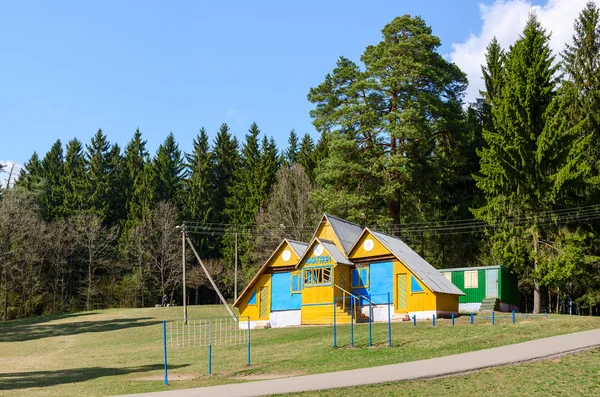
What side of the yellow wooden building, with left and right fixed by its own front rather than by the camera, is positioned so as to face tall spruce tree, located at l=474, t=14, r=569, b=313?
back

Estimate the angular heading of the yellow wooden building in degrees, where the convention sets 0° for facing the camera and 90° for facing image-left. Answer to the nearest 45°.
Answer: approximately 45°

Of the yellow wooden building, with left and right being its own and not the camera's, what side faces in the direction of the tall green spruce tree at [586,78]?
back
